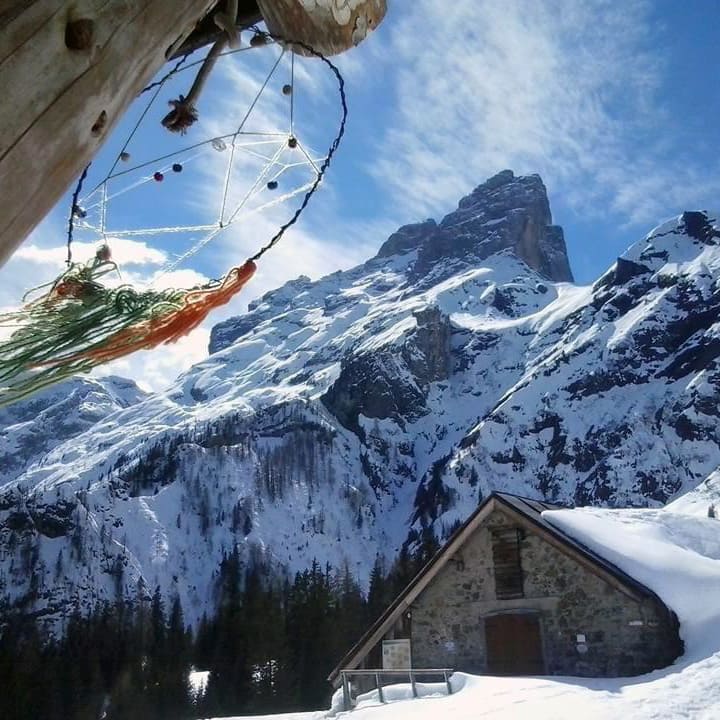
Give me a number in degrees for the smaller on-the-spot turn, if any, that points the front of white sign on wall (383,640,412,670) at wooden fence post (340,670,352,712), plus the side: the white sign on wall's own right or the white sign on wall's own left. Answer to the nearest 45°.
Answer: approximately 45° to the white sign on wall's own right

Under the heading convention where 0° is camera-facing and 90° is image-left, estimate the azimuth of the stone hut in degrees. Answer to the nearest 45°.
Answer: approximately 0°

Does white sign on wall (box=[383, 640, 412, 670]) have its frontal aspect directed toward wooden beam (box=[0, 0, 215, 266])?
yes

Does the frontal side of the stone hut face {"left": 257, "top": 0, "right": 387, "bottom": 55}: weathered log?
yes

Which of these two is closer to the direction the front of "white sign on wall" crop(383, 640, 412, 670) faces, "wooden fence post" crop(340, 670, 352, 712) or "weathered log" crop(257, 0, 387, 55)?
the weathered log

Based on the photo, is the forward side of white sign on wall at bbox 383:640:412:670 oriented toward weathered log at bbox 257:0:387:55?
yes

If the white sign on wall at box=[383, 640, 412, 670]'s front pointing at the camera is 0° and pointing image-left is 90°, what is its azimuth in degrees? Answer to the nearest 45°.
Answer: approximately 0°

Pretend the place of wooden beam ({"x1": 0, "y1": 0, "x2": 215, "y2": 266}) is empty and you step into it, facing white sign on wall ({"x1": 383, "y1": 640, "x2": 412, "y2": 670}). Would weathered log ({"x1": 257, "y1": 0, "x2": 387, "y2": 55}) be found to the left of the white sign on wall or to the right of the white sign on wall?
right

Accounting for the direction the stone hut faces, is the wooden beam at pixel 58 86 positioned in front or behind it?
in front
